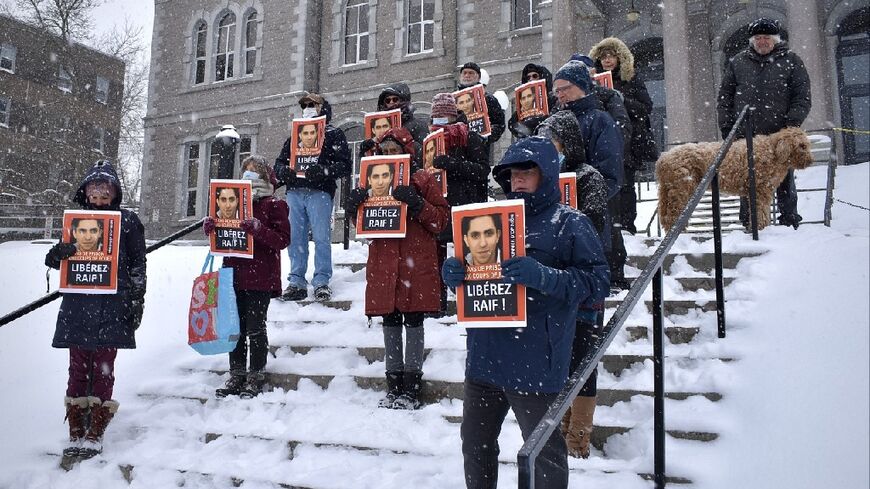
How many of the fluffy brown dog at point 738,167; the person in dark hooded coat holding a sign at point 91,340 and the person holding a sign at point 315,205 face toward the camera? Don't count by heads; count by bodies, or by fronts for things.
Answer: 2

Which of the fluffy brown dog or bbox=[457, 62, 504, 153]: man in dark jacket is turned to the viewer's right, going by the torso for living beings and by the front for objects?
the fluffy brown dog

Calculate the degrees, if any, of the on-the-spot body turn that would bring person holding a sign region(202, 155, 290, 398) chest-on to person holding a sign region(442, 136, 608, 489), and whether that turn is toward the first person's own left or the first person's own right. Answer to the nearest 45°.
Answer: approximately 90° to the first person's own left

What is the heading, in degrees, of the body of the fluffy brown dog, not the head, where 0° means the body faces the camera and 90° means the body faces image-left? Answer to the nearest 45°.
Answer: approximately 270°

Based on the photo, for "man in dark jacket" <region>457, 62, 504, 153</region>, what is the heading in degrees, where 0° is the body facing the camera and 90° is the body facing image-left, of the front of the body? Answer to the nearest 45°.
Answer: approximately 45°

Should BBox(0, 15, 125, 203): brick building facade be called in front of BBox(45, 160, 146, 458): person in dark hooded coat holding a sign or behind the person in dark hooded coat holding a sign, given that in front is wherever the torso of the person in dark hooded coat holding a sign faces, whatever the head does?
behind

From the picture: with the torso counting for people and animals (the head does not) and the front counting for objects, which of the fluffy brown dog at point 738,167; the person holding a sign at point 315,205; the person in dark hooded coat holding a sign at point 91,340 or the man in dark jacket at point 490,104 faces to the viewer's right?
the fluffy brown dog

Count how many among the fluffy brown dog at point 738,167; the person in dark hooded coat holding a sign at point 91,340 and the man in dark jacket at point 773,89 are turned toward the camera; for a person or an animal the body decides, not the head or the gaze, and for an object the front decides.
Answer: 2
